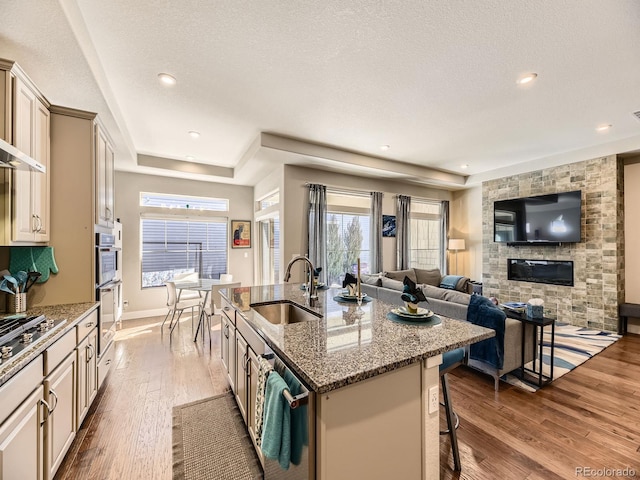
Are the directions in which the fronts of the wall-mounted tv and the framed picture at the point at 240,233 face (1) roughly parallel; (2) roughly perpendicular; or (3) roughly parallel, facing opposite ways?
roughly perpendicular

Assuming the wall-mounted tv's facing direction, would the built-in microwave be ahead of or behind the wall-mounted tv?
ahead

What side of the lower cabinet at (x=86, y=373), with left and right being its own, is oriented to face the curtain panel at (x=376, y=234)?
front

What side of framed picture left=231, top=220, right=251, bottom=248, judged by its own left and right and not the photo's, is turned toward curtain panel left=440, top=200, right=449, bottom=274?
left

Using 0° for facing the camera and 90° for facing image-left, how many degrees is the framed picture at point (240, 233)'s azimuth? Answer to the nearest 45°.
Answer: approximately 0°

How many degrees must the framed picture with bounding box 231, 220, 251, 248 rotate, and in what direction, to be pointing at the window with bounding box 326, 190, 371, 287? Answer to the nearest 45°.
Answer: approximately 45° to its left

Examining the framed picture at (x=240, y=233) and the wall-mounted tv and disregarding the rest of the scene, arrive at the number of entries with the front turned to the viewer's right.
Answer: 0

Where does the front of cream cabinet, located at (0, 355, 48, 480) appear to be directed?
to the viewer's right

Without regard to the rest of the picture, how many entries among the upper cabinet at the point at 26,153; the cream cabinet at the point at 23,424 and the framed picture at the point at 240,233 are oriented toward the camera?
1

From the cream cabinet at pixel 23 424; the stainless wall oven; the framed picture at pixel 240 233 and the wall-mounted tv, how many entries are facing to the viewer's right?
2

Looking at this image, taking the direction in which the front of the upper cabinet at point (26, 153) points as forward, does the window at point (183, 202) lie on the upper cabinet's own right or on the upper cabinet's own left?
on the upper cabinet's own left

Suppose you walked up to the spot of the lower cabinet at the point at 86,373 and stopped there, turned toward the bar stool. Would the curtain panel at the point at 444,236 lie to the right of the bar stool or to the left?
left

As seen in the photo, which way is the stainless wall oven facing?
to the viewer's right

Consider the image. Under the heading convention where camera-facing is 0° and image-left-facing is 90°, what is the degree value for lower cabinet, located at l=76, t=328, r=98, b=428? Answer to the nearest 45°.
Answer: approximately 270°

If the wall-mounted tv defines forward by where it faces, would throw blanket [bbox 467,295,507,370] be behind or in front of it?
in front

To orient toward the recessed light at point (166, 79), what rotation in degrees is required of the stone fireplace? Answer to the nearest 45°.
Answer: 0° — it already faces it
